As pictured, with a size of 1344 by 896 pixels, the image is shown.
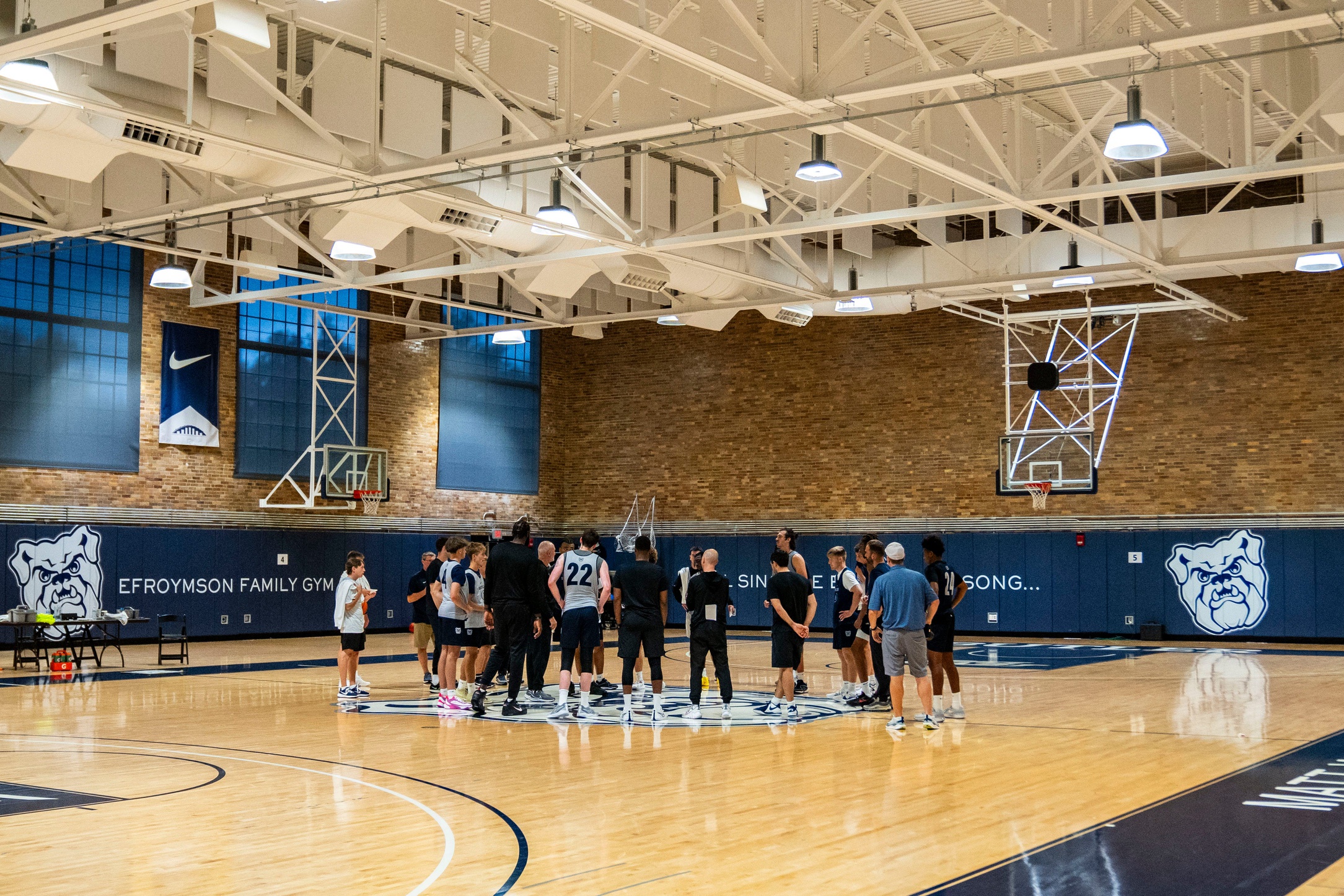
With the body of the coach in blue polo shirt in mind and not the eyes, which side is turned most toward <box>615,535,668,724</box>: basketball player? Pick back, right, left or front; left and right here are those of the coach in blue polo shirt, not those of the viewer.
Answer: left

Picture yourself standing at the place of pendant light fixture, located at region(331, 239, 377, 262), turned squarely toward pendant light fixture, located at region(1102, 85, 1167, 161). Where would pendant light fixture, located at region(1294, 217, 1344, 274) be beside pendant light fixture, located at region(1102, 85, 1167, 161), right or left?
left

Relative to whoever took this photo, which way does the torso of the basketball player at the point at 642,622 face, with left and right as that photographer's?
facing away from the viewer

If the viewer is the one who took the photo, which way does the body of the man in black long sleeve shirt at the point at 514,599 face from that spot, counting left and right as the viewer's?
facing away from the viewer and to the right of the viewer

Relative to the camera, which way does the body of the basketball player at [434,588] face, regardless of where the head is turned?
to the viewer's right

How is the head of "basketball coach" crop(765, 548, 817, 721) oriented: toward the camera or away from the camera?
away from the camera

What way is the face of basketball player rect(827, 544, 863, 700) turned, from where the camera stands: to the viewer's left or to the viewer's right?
to the viewer's left

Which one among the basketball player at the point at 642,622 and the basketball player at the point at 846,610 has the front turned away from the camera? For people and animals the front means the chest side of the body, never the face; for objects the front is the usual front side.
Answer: the basketball player at the point at 642,622

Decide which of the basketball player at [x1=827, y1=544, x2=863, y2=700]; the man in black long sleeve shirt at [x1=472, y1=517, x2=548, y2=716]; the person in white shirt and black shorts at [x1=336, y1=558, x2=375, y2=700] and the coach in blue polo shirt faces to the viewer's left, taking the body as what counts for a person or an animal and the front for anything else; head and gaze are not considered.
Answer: the basketball player at [x1=827, y1=544, x2=863, y2=700]

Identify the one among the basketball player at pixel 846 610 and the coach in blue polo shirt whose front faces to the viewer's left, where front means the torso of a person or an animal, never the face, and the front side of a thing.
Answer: the basketball player

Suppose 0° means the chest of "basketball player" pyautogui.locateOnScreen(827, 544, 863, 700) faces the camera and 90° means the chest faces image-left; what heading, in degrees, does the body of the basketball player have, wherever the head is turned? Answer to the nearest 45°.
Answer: approximately 90°

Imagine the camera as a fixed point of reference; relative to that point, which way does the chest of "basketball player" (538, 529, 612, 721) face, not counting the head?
away from the camera

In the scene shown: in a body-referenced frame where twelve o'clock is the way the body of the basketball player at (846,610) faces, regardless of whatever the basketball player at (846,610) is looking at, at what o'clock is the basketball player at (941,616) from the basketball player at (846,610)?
the basketball player at (941,616) is roughly at 8 o'clock from the basketball player at (846,610).

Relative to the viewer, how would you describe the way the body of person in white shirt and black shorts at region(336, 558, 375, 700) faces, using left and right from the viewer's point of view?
facing to the right of the viewer

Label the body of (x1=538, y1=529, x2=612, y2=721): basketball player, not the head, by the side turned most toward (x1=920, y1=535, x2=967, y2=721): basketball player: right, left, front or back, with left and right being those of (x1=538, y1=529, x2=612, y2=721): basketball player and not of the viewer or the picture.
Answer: right
